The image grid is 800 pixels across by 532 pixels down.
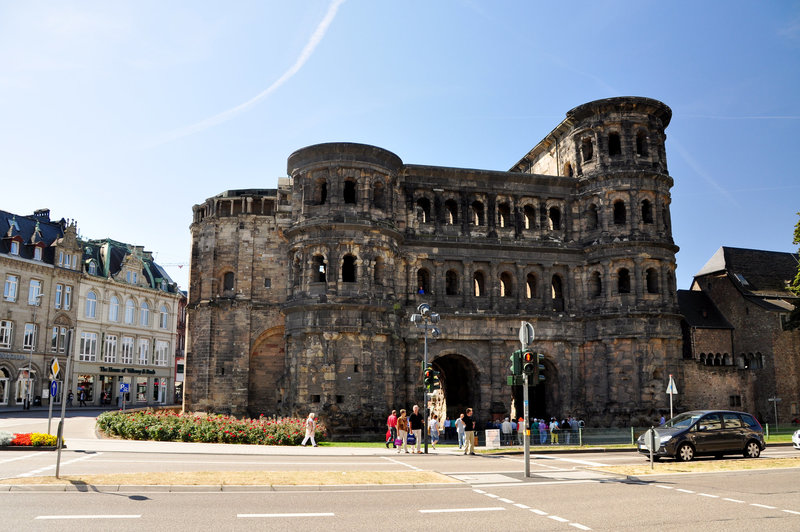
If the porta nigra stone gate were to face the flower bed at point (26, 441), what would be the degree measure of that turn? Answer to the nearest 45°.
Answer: approximately 90° to its right

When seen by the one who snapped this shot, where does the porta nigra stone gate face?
facing the viewer and to the right of the viewer

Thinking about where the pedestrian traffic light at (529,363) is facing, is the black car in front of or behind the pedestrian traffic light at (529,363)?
behind

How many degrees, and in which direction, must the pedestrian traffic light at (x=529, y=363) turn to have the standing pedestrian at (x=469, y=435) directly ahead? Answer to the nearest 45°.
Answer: approximately 180°

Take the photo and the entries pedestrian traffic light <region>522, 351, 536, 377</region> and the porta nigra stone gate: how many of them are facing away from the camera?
0

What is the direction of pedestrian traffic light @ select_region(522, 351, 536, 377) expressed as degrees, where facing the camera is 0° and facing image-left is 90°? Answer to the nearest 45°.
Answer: approximately 0°

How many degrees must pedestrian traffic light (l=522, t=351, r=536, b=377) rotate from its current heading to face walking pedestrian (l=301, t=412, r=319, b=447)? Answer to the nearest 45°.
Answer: approximately 135° to its right

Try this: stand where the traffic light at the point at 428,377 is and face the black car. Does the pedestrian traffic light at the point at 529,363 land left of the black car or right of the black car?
right

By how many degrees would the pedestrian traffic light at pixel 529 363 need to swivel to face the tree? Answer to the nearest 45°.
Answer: approximately 135° to its left

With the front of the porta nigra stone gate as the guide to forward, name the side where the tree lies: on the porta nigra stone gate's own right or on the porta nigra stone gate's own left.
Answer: on the porta nigra stone gate's own left

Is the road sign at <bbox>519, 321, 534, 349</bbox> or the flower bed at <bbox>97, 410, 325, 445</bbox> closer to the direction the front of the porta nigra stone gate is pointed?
the road sign

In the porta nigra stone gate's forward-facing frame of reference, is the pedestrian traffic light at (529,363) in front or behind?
in front
